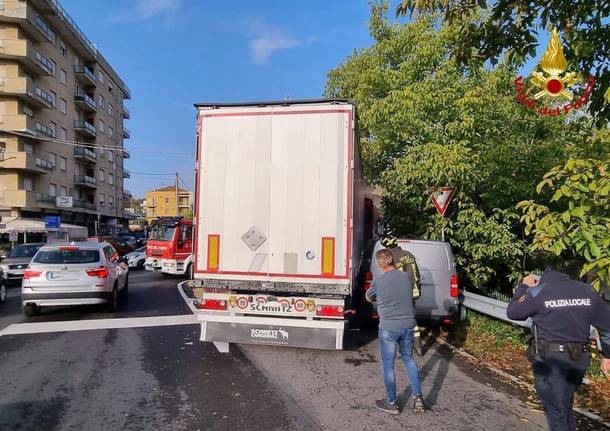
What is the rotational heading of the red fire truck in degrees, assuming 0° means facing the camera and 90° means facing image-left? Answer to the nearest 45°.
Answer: approximately 45°

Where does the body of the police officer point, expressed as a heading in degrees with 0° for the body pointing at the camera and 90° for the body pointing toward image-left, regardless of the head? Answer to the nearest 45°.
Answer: approximately 180°

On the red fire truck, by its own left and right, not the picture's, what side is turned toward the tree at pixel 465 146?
left

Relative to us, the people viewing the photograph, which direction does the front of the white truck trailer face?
facing away from the viewer

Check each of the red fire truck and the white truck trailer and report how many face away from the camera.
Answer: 1

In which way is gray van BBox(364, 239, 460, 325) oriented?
away from the camera

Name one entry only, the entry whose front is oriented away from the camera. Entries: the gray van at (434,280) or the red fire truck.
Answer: the gray van

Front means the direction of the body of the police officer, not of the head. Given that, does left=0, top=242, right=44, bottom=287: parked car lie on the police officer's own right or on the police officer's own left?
on the police officer's own left

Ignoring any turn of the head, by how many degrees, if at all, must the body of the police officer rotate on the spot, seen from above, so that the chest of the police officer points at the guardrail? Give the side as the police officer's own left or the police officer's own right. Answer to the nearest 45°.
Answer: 0° — they already face it
